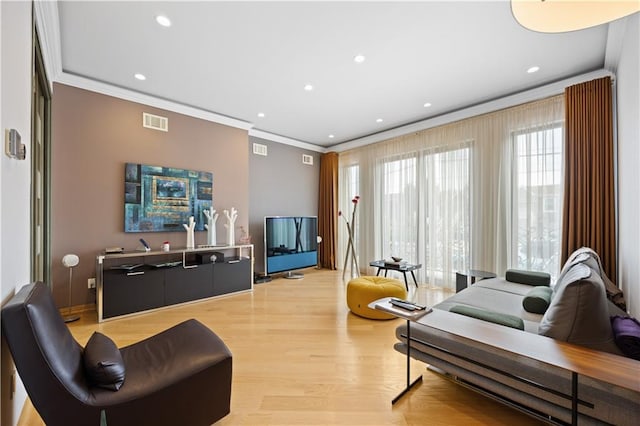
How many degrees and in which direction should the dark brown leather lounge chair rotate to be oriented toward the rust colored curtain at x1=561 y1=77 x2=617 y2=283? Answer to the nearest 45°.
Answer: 0° — it already faces it

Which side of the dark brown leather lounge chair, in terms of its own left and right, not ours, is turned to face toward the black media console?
left

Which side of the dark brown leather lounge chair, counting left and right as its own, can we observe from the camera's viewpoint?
right

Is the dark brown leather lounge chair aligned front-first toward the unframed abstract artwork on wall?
no

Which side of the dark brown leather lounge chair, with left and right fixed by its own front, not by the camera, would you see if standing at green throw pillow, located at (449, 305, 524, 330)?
front

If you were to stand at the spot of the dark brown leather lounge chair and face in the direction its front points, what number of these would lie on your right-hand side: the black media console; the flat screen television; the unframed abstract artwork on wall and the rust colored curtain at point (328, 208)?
0

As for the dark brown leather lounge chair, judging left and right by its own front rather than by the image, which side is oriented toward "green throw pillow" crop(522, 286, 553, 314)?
front

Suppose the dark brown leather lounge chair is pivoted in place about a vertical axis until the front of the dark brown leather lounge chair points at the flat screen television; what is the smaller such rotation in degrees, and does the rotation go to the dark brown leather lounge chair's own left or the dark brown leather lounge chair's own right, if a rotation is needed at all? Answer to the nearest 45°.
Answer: approximately 45° to the dark brown leather lounge chair's own left

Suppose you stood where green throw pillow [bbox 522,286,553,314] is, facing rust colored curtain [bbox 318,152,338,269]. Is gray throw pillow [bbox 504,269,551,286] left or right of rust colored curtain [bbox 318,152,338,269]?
right

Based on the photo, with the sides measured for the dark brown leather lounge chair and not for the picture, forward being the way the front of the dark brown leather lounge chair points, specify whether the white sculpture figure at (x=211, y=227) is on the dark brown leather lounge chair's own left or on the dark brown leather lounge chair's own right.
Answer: on the dark brown leather lounge chair's own left

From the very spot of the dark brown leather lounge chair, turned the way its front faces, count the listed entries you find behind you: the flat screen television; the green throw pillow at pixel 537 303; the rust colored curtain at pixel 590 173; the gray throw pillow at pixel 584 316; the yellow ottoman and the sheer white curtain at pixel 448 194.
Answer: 0

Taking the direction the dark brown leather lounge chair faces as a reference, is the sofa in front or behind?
in front

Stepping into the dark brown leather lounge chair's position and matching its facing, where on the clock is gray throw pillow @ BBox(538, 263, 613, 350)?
The gray throw pillow is roughly at 1 o'clock from the dark brown leather lounge chair.

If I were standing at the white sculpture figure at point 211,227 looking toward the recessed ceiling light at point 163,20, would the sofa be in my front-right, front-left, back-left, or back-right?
front-left

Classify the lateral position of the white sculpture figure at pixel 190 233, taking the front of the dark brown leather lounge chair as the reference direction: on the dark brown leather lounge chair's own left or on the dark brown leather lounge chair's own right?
on the dark brown leather lounge chair's own left

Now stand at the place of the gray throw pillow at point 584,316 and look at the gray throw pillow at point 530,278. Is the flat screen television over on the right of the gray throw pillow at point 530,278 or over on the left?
left
